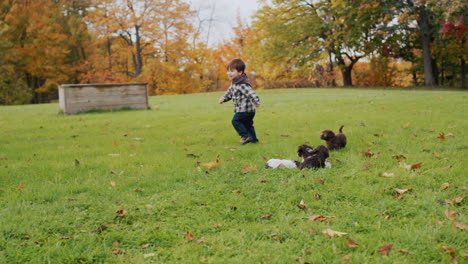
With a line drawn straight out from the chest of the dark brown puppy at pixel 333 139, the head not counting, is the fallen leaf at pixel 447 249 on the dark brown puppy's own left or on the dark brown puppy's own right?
on the dark brown puppy's own left

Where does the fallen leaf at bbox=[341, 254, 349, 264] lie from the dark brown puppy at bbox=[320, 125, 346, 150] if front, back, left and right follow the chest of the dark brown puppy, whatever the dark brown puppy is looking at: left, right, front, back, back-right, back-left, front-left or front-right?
left

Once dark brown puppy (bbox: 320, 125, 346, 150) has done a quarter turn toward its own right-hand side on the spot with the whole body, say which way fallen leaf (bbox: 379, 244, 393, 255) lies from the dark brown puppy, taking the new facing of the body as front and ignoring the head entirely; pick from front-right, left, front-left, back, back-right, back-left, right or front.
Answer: back

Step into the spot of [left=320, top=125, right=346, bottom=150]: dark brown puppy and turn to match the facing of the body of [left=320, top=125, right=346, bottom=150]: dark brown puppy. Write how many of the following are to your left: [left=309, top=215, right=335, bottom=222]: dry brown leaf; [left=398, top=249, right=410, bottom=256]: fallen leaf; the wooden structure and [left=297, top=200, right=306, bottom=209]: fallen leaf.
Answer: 3

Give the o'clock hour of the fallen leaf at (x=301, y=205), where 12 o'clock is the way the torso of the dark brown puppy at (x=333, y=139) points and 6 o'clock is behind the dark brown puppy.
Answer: The fallen leaf is roughly at 9 o'clock from the dark brown puppy.

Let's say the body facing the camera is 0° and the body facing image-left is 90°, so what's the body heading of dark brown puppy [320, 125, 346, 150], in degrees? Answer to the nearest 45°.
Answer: approximately 90°

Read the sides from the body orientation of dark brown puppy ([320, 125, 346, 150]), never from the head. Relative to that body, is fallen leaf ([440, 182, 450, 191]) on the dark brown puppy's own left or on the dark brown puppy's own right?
on the dark brown puppy's own left

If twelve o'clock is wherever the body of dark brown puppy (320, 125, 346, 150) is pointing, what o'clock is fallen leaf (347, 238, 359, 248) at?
The fallen leaf is roughly at 9 o'clock from the dark brown puppy.

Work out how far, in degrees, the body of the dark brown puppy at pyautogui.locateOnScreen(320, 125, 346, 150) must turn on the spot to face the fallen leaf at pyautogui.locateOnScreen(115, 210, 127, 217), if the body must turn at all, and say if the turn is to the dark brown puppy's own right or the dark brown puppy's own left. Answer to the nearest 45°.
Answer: approximately 45° to the dark brown puppy's own left

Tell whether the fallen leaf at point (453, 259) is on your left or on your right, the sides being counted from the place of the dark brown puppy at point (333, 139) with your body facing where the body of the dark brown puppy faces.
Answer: on your left

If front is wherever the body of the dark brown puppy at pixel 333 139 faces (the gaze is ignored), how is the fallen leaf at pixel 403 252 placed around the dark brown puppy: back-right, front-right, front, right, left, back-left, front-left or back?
left

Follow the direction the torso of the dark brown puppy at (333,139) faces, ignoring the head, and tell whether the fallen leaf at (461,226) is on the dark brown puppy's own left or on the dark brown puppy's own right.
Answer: on the dark brown puppy's own left

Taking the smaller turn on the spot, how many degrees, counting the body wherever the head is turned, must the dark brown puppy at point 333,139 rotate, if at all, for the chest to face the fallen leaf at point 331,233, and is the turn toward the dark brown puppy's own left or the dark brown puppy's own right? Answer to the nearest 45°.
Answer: approximately 90° to the dark brown puppy's own left
